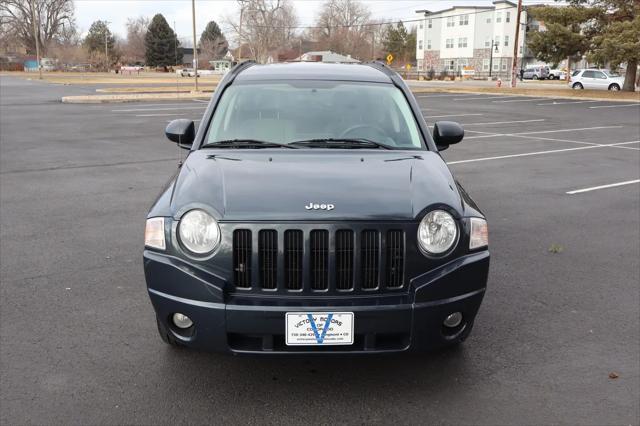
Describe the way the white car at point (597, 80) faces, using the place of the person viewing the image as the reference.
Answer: facing to the right of the viewer

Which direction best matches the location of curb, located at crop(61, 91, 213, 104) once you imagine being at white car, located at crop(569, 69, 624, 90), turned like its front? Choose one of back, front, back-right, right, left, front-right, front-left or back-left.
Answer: back-right
